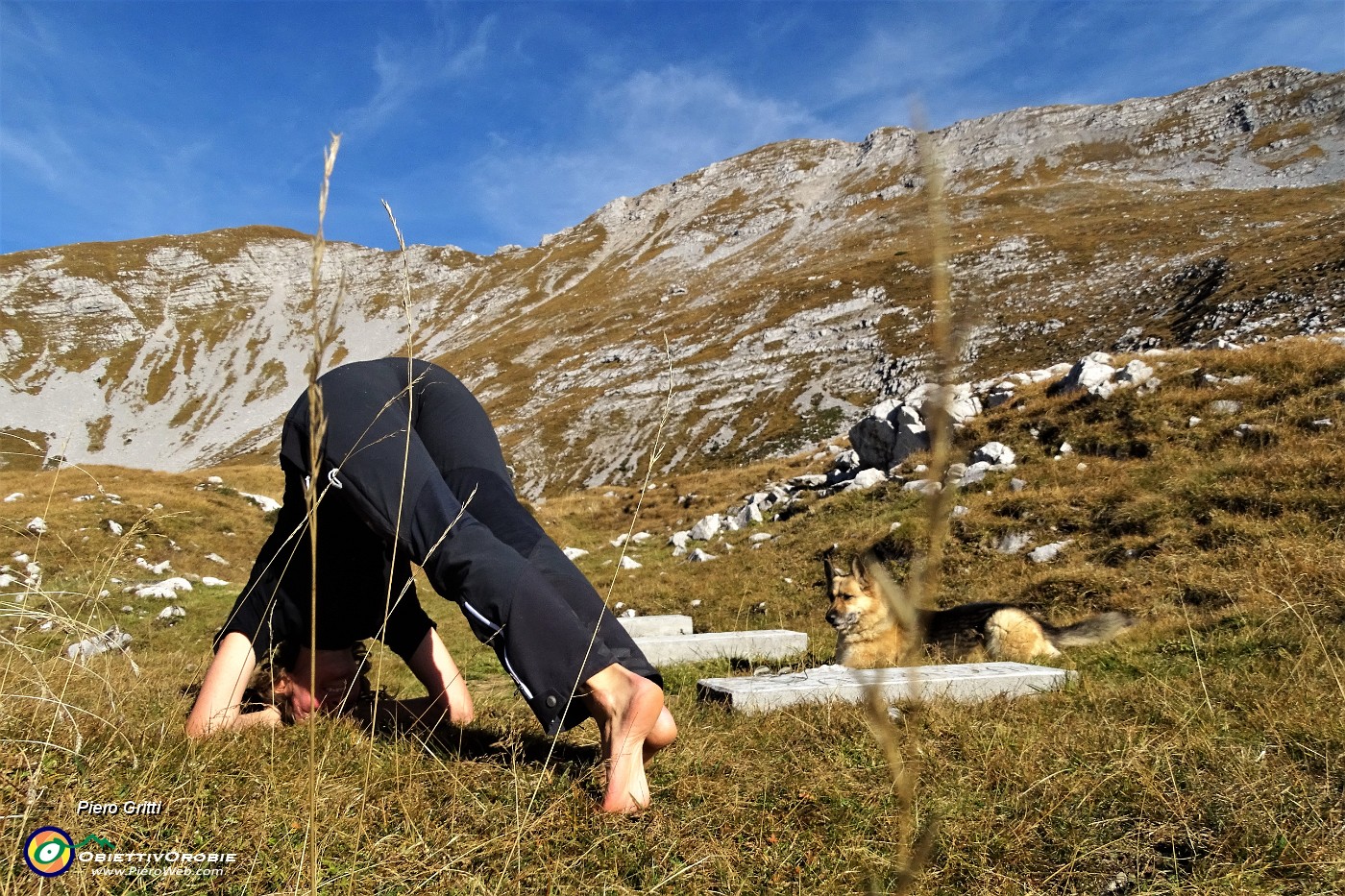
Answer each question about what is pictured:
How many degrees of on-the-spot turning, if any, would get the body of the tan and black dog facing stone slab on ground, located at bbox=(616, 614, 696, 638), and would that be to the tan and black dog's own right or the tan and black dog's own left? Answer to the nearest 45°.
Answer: approximately 45° to the tan and black dog's own right

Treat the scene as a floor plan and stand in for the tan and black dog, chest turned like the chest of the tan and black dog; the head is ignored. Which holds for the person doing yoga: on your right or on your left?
on your left

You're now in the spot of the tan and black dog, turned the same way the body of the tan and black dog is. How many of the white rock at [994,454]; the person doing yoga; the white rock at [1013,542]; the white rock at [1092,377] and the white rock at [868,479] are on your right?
4

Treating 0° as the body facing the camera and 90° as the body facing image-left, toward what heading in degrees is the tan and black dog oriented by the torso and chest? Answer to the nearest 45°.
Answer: approximately 90°

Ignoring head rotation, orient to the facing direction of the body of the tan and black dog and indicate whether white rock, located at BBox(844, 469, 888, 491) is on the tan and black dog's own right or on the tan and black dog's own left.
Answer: on the tan and black dog's own right

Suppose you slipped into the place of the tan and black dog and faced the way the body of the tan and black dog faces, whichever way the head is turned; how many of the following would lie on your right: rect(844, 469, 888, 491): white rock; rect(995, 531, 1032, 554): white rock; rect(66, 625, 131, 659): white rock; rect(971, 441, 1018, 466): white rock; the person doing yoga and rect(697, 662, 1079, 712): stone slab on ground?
3

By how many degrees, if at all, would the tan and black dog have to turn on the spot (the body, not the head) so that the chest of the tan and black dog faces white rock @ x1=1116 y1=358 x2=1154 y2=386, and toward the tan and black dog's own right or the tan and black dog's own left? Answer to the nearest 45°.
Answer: approximately 90° to the tan and black dog's own right

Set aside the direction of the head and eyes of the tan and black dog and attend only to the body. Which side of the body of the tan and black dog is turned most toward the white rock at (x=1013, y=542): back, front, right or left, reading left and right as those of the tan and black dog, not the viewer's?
right

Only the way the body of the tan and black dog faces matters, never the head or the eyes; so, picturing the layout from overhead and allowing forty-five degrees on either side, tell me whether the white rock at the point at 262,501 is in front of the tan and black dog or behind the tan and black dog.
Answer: in front

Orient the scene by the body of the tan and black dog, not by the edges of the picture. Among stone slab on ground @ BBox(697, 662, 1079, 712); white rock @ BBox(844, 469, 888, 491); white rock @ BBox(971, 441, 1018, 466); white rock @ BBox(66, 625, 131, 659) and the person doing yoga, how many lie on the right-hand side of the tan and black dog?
2

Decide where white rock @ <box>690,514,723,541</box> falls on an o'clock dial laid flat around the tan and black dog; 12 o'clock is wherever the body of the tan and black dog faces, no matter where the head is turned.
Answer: The white rock is roughly at 2 o'clock from the tan and black dog.

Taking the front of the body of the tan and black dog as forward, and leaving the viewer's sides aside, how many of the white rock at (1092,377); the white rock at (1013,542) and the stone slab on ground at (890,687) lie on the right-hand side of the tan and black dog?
2

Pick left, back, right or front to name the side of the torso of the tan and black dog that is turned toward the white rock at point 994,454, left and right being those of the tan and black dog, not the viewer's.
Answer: right
